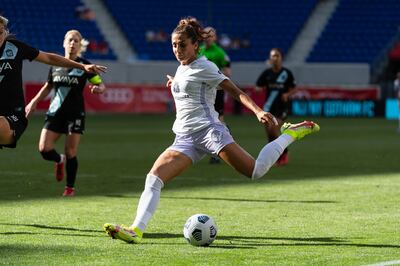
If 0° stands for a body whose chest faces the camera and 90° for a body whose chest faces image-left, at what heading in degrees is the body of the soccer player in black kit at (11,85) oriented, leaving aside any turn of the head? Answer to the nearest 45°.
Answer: approximately 0°

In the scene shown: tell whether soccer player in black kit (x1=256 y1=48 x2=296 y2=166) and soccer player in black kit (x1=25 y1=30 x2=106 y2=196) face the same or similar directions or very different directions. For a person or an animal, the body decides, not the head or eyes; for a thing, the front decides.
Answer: same or similar directions

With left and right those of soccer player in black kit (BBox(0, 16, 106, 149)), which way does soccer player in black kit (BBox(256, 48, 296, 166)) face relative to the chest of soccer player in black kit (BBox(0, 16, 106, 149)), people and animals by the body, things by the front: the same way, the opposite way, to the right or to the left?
the same way

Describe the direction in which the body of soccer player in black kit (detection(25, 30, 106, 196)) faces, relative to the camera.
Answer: toward the camera

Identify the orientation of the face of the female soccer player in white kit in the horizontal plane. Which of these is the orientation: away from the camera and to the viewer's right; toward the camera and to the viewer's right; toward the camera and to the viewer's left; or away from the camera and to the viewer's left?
toward the camera and to the viewer's left

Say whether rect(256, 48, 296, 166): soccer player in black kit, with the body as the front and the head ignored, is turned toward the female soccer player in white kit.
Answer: yes

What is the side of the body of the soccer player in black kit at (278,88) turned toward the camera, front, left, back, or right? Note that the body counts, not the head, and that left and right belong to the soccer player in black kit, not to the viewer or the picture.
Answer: front

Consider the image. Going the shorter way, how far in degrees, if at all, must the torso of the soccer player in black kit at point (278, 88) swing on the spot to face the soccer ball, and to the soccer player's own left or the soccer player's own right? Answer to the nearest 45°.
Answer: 0° — they already face it

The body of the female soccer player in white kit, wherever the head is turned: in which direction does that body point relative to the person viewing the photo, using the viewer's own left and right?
facing the viewer and to the left of the viewer

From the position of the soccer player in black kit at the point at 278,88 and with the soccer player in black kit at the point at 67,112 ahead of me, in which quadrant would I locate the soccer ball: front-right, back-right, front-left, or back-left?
front-left

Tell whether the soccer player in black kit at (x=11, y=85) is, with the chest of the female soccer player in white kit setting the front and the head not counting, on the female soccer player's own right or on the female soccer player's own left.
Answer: on the female soccer player's own right
